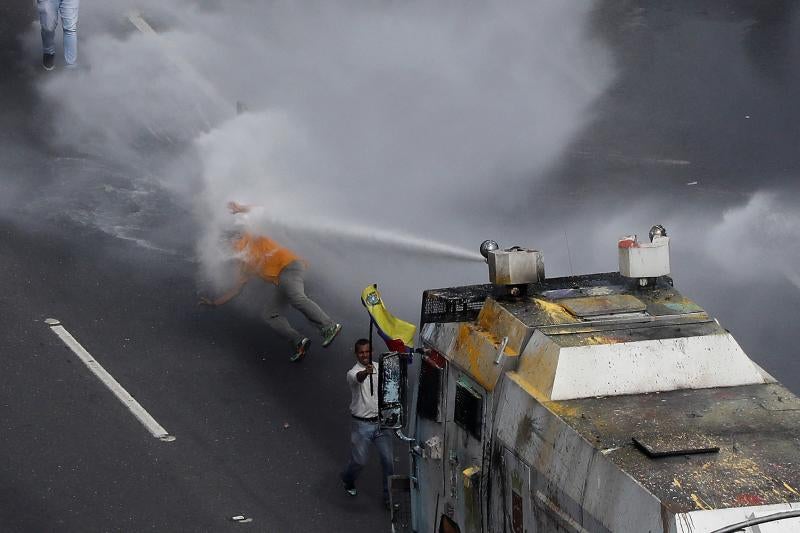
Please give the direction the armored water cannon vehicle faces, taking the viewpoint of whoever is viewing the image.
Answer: facing away from the viewer and to the left of the viewer

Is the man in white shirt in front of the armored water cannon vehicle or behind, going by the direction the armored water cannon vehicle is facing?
in front

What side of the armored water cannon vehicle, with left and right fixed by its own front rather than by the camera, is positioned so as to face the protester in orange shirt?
front
